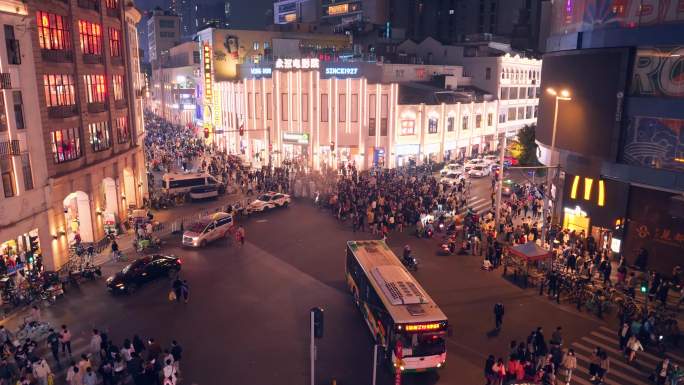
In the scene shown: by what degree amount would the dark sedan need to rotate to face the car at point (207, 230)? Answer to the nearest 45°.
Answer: approximately 180°

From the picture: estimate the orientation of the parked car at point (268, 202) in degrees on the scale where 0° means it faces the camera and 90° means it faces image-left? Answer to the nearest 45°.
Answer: approximately 45°

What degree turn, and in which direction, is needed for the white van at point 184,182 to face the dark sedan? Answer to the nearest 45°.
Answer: approximately 90° to its right

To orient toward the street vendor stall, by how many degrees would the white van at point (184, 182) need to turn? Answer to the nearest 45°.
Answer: approximately 45° to its right

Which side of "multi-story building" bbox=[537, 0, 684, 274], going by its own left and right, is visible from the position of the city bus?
front

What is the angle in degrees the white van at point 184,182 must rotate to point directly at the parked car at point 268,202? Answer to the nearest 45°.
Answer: approximately 45° to its right

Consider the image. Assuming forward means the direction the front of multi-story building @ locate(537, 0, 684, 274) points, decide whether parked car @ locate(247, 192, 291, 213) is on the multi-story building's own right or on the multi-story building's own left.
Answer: on the multi-story building's own right

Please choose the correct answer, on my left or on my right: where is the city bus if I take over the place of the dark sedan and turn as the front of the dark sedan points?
on my left

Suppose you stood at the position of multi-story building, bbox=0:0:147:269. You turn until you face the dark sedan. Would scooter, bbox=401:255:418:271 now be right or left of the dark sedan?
left

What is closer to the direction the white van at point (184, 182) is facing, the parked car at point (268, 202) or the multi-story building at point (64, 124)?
the parked car

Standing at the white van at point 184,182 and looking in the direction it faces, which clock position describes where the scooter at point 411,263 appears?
The scooter is roughly at 2 o'clock from the white van.

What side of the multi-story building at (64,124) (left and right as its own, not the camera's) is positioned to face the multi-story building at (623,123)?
front

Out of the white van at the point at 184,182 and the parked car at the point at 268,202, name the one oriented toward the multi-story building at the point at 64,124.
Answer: the parked car

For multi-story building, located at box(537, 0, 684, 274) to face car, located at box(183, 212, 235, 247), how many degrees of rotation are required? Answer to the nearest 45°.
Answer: approximately 45° to its right

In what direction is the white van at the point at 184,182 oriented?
to the viewer's right
